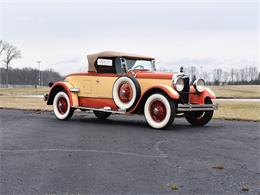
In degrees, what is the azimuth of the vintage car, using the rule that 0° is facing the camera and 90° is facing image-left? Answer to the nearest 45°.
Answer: approximately 315°
